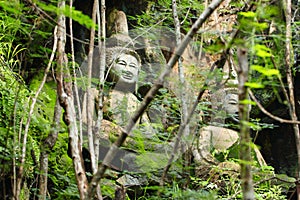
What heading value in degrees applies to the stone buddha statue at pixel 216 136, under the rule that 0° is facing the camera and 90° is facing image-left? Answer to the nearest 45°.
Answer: approximately 315°

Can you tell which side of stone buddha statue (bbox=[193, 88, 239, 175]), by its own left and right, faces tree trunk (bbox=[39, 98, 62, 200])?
right

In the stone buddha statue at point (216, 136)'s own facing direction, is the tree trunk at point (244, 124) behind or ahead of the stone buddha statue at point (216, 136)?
ahead

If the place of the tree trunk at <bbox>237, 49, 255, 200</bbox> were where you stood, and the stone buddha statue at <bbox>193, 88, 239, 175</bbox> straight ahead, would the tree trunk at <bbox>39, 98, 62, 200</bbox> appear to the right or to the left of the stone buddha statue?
left
